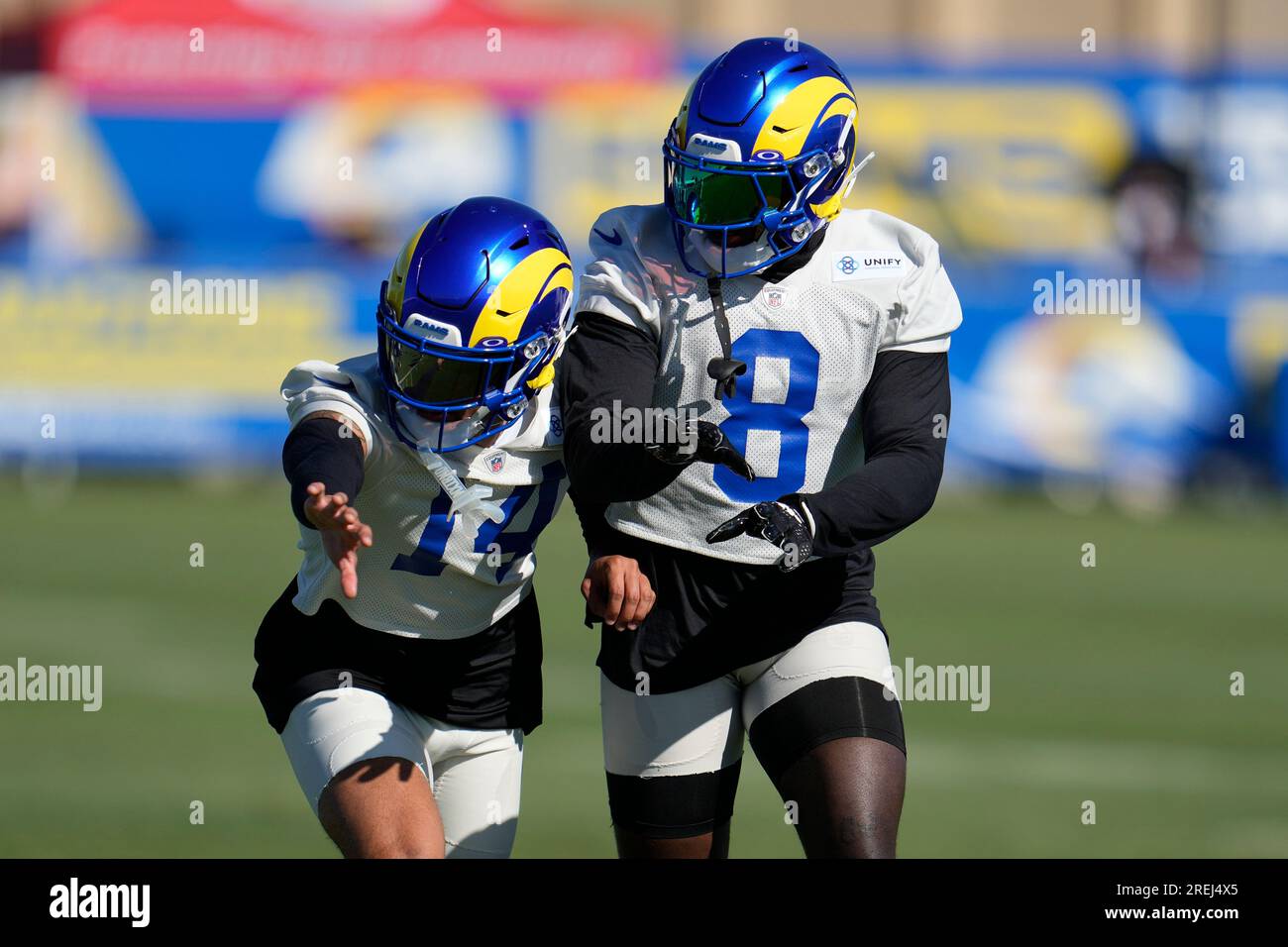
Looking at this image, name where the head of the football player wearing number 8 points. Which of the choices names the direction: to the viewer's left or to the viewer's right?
to the viewer's left

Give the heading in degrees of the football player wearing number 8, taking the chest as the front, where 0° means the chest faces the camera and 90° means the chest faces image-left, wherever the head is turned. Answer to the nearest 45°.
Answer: approximately 0°

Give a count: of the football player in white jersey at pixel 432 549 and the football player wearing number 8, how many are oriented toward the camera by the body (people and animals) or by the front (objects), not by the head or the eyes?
2

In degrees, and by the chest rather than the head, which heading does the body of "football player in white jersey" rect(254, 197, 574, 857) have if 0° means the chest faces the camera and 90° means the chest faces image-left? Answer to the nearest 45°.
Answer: approximately 0°

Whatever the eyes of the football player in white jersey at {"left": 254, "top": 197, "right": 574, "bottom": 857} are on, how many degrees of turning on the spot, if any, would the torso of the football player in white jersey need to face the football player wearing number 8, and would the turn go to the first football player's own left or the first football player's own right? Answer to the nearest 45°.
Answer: approximately 90° to the first football player's own left

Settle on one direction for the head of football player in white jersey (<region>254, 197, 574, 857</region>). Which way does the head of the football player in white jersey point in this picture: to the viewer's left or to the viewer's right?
to the viewer's left

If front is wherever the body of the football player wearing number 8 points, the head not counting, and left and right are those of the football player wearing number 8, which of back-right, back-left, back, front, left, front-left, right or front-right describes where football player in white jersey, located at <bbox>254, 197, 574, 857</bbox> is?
right
